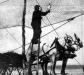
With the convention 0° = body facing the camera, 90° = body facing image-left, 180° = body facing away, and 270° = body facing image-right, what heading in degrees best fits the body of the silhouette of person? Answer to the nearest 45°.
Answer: approximately 270°
